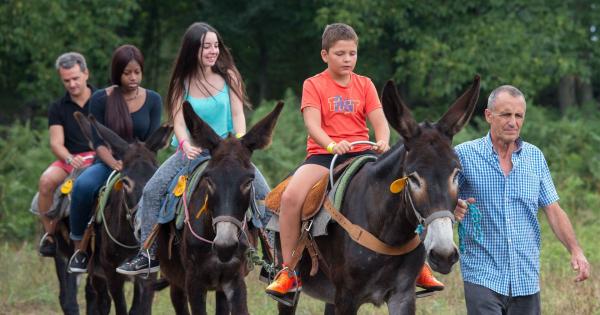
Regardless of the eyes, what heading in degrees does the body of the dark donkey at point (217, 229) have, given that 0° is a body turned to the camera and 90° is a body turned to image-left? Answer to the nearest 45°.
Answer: approximately 315°

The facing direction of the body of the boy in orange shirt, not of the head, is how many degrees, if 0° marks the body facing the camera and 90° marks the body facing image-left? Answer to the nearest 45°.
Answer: approximately 315°

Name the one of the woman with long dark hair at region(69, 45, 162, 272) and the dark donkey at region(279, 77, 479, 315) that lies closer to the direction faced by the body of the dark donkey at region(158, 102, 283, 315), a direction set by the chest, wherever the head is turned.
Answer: the dark donkey
